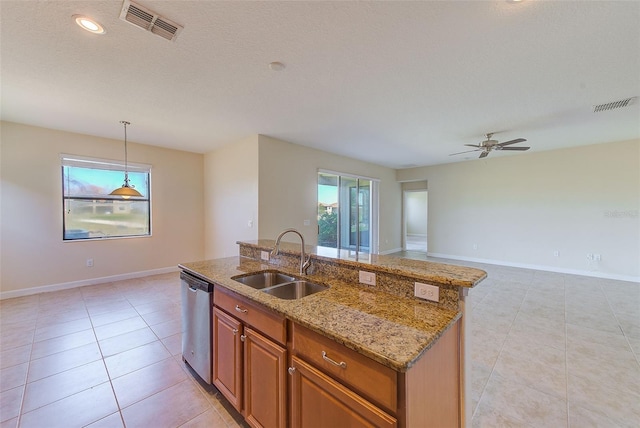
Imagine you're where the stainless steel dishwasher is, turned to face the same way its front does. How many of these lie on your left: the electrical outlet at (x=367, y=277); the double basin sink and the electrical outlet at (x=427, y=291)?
3

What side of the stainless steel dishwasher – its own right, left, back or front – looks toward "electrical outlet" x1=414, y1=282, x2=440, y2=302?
left

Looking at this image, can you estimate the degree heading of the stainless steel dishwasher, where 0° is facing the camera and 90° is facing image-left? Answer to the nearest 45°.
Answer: approximately 45°

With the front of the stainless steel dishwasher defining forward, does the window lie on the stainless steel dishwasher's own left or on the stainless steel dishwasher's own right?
on the stainless steel dishwasher's own right

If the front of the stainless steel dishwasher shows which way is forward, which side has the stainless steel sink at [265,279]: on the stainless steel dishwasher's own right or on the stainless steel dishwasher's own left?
on the stainless steel dishwasher's own left

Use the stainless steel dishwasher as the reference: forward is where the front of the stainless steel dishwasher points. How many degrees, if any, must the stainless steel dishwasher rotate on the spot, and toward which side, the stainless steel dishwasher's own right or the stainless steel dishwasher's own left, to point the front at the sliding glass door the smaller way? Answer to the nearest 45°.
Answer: approximately 180°

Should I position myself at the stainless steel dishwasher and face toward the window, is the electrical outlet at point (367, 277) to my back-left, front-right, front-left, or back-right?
back-right

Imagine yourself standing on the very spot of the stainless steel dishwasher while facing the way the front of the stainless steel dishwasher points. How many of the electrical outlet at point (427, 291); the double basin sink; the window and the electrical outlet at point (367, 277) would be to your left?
3
